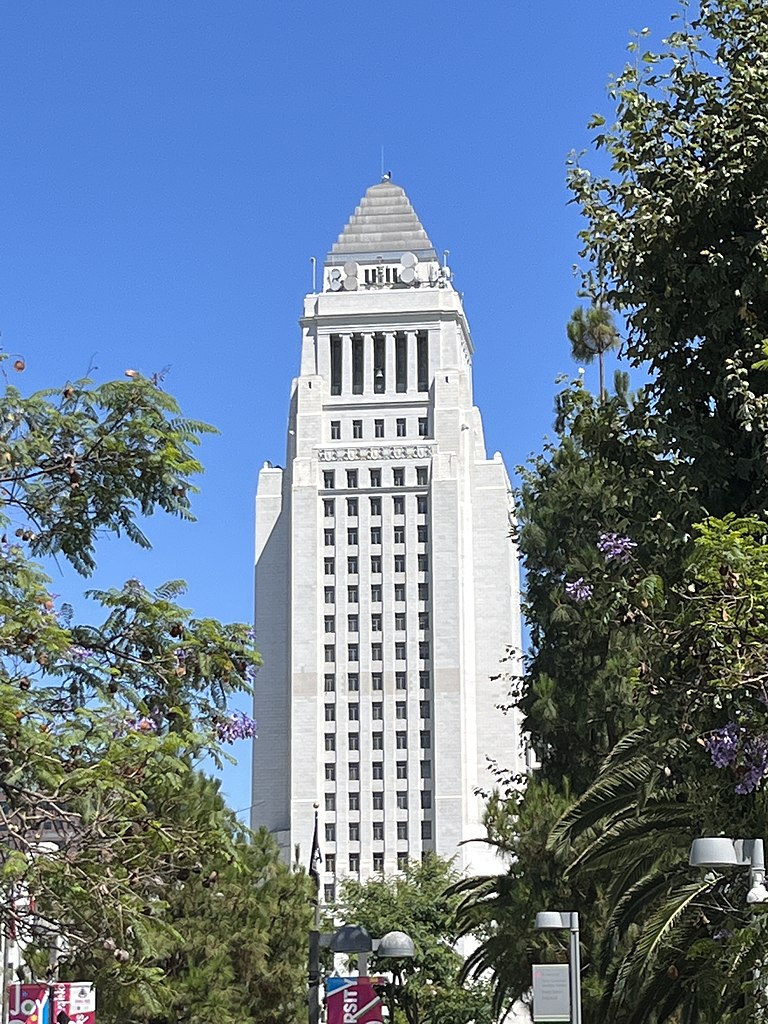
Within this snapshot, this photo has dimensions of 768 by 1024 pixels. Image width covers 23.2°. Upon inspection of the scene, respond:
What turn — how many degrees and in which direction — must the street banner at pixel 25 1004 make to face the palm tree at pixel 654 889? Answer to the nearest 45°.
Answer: approximately 90° to its left

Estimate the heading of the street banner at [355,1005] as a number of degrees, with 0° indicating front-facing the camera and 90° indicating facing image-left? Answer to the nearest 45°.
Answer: approximately 0°

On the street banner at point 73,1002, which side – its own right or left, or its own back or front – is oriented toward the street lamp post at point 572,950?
left
